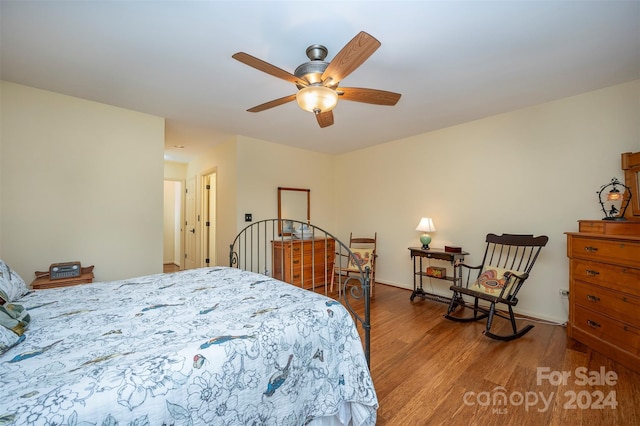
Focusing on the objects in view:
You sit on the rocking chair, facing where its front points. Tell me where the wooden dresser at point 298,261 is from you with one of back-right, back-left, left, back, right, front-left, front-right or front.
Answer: front-right

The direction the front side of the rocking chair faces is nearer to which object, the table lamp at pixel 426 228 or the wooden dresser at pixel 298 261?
the wooden dresser

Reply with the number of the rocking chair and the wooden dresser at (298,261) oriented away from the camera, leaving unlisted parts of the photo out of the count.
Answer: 0

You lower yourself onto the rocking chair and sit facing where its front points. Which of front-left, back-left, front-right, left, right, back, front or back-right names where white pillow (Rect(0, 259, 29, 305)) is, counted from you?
front

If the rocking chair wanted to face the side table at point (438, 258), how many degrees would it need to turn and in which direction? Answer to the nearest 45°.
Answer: approximately 90° to its right

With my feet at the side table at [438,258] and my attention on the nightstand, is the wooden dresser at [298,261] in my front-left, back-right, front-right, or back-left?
front-right

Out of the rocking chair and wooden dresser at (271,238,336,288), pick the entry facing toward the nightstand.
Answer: the rocking chair

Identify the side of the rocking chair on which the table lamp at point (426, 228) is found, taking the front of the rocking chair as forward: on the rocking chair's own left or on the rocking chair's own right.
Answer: on the rocking chair's own right

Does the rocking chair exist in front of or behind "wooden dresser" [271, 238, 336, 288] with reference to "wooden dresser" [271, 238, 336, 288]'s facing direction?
in front

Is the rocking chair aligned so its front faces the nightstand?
yes

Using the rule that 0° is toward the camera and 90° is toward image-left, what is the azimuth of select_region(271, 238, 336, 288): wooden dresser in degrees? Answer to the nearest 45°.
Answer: approximately 315°

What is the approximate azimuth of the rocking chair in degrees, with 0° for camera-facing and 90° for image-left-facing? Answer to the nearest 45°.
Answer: approximately 45°

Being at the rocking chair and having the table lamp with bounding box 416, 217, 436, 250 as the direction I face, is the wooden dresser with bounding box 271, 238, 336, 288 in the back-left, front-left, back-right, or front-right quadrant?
front-left
